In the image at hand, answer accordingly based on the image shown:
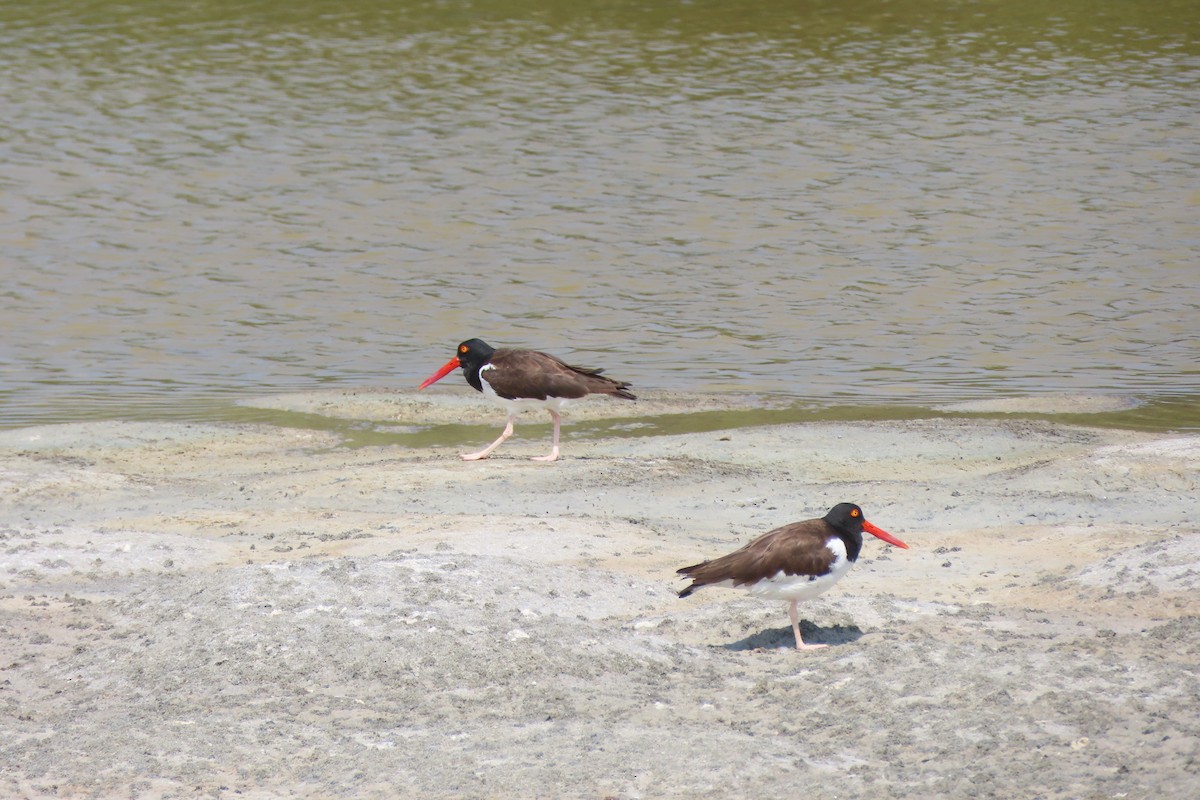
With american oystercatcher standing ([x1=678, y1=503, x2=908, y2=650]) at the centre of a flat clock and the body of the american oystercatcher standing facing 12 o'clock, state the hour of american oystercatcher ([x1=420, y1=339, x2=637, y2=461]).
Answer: The american oystercatcher ([x1=420, y1=339, x2=637, y2=461]) is roughly at 8 o'clock from the american oystercatcher standing.

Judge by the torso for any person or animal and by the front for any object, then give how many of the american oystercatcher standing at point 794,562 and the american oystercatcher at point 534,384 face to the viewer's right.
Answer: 1

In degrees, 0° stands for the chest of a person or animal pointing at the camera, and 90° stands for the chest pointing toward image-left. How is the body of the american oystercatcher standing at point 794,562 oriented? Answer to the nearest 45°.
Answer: approximately 270°

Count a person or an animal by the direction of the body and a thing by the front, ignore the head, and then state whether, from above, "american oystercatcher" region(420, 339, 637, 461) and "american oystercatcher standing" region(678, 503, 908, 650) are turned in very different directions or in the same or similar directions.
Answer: very different directions

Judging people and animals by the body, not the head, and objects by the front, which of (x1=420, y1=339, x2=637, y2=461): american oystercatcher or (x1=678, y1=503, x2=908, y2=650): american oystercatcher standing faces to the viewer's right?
the american oystercatcher standing

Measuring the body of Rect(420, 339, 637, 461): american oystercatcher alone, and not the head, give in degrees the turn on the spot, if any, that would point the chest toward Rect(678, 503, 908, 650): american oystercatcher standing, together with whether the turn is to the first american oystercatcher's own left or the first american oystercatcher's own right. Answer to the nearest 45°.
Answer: approximately 90° to the first american oystercatcher's own left

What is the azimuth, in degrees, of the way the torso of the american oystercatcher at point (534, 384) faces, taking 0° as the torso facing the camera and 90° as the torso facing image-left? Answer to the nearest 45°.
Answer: approximately 90°
